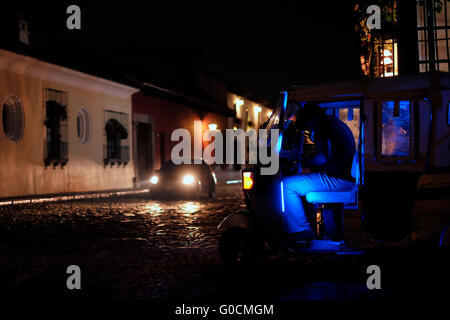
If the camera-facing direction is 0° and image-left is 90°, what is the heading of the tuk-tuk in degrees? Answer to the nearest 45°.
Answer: approximately 90°

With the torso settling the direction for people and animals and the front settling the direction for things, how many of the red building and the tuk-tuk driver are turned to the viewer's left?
1

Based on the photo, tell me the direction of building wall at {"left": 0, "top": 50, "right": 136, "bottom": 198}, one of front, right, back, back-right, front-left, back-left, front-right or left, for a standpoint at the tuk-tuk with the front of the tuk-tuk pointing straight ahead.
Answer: front-right

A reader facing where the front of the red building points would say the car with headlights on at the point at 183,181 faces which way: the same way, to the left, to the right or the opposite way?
to the right

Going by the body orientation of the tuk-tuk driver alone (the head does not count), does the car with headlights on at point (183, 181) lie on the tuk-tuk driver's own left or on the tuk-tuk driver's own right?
on the tuk-tuk driver's own right

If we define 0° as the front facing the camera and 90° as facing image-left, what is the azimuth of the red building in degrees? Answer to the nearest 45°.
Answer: approximately 315°

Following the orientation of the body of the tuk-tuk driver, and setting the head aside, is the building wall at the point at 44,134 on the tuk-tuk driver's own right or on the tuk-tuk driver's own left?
on the tuk-tuk driver's own right

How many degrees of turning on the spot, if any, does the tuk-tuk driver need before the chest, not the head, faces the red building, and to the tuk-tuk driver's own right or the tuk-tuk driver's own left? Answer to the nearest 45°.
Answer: approximately 90° to the tuk-tuk driver's own right

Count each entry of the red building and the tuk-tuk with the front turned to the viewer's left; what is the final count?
1

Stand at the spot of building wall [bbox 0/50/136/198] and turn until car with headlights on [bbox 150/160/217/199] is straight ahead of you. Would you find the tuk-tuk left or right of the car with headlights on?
right

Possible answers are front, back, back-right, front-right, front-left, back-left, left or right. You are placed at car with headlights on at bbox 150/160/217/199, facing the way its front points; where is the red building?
back-right

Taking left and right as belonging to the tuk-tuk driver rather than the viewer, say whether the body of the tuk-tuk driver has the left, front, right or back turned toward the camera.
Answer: left

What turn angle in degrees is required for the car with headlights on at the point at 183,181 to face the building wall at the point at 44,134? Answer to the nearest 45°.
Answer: approximately 90° to its right

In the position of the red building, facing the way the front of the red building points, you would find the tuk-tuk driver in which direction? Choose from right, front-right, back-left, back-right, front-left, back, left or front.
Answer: front-right

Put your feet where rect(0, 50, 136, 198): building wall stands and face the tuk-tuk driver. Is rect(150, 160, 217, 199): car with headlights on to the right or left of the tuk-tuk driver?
left
